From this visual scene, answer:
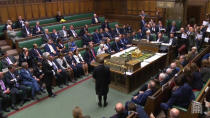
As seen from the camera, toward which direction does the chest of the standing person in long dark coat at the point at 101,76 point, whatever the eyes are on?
away from the camera

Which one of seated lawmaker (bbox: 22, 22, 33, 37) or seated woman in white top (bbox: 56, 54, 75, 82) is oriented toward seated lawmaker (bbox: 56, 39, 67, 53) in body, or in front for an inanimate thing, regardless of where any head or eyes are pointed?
seated lawmaker (bbox: 22, 22, 33, 37)

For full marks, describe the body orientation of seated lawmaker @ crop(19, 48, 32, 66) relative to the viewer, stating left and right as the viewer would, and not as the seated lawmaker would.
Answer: facing the viewer and to the right of the viewer

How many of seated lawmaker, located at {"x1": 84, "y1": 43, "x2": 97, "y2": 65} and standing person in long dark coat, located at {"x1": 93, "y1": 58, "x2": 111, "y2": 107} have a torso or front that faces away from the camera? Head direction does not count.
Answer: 1

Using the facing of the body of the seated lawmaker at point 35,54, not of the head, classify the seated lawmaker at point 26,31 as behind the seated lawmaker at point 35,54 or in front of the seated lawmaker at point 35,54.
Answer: behind

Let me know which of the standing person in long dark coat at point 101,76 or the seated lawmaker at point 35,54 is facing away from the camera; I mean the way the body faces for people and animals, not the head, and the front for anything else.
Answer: the standing person in long dark coat

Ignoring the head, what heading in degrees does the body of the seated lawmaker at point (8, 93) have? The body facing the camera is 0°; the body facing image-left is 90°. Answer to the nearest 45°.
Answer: approximately 315°

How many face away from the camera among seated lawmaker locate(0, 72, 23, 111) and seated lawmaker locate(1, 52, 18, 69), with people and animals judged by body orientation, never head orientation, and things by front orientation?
0

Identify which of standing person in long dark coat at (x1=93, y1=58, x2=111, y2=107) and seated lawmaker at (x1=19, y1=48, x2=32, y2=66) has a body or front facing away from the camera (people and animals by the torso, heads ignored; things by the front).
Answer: the standing person in long dark coat

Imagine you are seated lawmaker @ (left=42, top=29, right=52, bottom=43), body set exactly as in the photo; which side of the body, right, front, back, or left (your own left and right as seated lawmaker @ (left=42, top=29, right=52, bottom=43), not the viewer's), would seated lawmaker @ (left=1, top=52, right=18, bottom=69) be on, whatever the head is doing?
right
